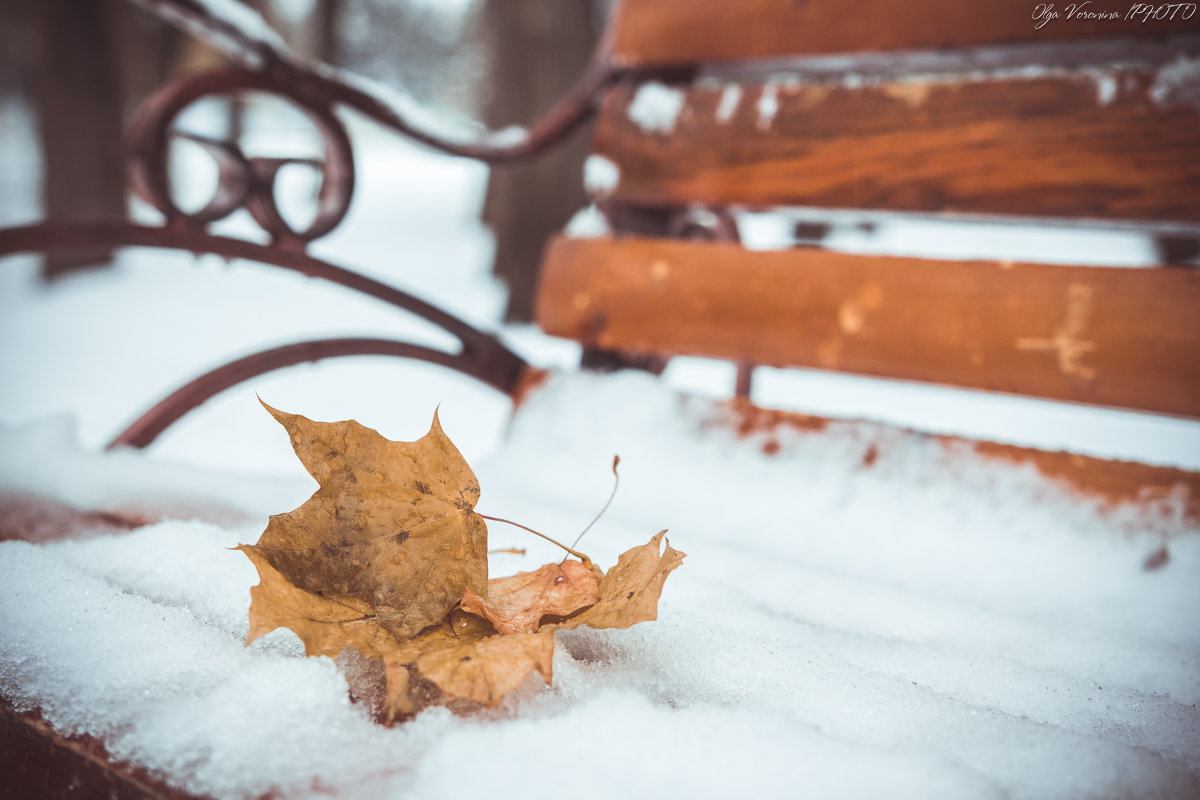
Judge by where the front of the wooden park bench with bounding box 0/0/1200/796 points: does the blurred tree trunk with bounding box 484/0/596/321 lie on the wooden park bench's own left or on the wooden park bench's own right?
on the wooden park bench's own right

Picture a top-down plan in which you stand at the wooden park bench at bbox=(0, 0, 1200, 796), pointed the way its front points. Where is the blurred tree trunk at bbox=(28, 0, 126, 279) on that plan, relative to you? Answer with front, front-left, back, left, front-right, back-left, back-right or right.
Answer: right
